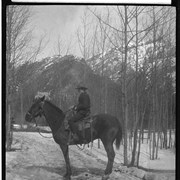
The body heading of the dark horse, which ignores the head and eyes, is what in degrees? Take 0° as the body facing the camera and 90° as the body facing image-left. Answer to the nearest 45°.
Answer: approximately 90°

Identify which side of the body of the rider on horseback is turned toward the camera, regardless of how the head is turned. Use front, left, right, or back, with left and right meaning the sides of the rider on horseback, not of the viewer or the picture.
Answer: left
